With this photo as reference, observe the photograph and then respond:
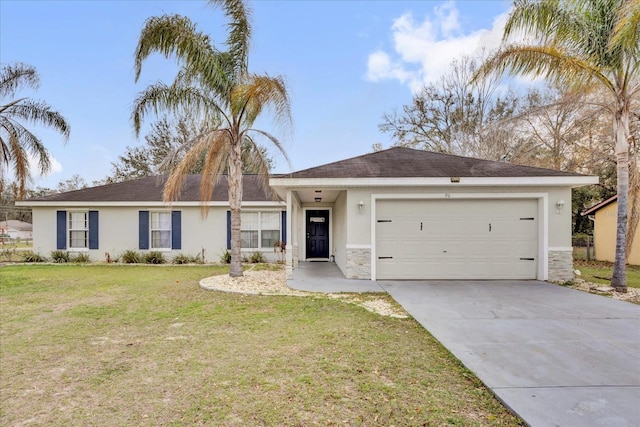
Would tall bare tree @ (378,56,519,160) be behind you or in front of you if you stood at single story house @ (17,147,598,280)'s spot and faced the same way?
behind

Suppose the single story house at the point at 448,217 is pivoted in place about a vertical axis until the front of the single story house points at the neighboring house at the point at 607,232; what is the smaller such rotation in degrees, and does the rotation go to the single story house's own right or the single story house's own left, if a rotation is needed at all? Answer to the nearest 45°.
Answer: approximately 135° to the single story house's own left

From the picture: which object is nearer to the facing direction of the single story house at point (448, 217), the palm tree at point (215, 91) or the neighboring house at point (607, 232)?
the palm tree

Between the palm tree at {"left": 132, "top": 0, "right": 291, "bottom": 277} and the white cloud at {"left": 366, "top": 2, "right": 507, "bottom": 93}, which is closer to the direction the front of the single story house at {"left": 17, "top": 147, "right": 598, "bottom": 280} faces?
the palm tree

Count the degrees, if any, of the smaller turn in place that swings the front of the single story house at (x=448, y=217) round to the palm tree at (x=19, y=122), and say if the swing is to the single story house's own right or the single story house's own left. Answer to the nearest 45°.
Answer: approximately 90° to the single story house's own right

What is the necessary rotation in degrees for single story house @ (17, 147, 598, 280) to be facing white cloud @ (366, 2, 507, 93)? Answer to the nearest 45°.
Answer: approximately 180°

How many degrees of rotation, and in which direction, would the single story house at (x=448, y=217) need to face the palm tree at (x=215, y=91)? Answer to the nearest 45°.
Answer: approximately 90° to its right

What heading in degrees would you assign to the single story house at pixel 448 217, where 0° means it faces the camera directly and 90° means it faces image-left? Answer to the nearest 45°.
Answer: approximately 0°
